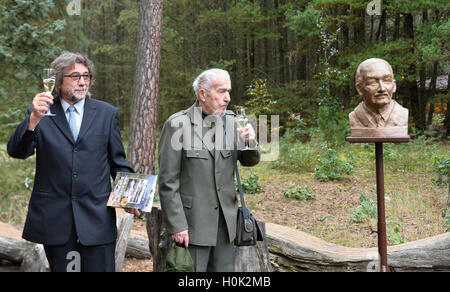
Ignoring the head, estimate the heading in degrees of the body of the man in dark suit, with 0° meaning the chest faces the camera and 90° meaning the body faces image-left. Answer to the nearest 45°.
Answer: approximately 0°

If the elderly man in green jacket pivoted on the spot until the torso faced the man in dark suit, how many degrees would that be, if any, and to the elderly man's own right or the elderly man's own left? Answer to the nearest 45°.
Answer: approximately 135° to the elderly man's own right

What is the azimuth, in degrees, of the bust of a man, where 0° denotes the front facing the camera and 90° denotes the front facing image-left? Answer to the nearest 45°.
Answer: approximately 0°

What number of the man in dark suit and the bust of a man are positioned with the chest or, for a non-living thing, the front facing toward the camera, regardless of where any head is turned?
2

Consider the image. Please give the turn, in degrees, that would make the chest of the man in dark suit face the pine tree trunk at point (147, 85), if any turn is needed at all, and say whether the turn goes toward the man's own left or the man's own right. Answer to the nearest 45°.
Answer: approximately 180°

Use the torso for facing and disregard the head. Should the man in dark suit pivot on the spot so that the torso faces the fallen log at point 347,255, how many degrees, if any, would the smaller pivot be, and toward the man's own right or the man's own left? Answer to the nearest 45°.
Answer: approximately 90° to the man's own left

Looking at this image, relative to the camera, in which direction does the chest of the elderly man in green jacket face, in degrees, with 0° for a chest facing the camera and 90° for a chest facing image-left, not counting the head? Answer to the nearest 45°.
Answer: approximately 315°

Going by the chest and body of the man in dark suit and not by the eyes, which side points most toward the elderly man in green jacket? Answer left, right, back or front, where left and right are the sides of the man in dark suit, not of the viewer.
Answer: left

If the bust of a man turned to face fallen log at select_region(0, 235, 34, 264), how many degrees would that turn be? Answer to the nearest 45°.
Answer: approximately 90° to its right
